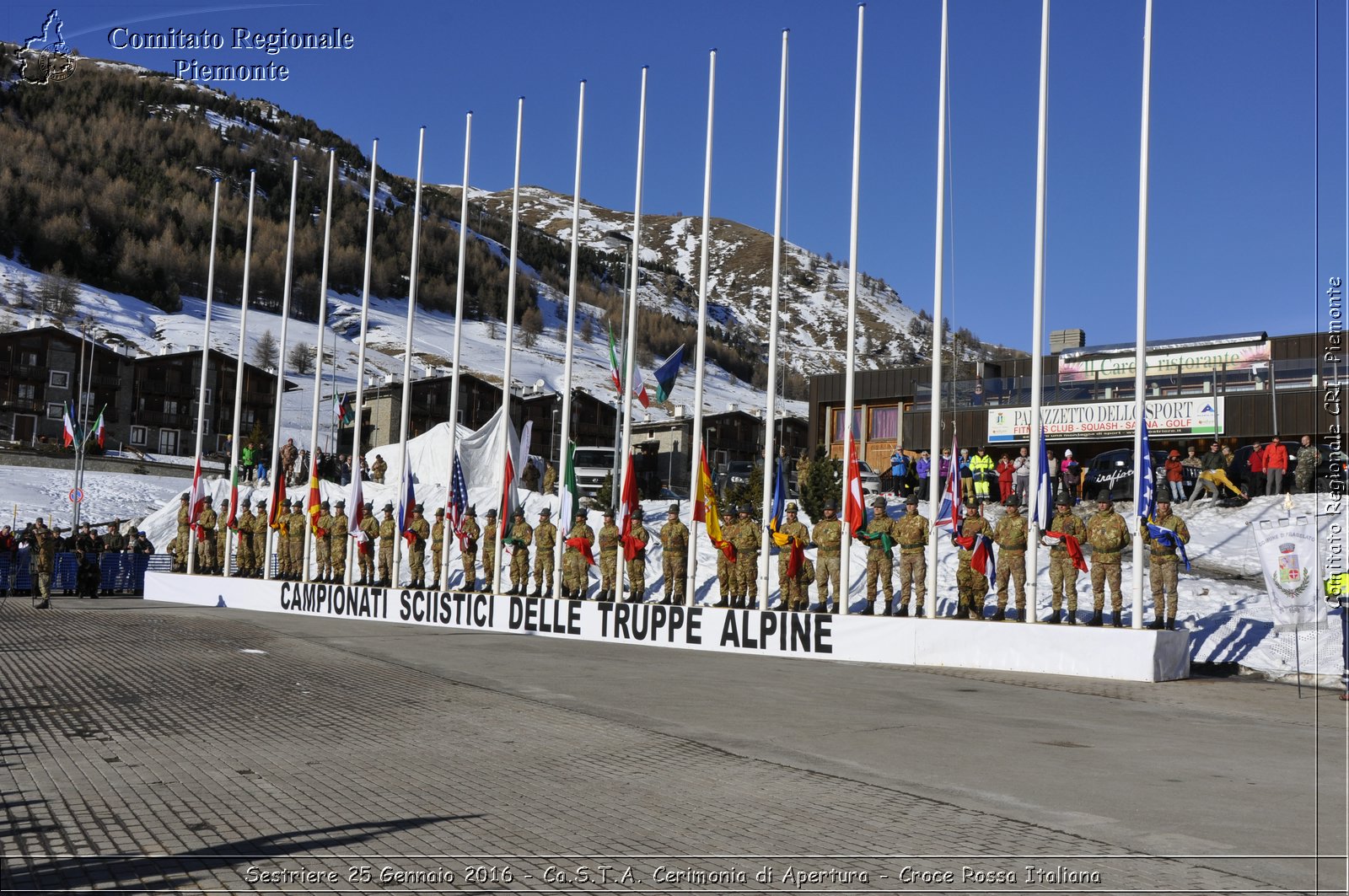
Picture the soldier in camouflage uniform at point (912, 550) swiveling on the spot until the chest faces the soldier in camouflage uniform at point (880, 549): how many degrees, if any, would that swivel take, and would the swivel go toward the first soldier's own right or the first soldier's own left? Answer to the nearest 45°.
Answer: approximately 135° to the first soldier's own right

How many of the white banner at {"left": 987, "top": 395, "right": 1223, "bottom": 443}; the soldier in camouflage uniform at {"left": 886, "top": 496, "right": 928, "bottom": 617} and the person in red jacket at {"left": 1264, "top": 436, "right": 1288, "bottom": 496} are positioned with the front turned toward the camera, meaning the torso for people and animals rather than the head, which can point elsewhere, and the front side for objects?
3

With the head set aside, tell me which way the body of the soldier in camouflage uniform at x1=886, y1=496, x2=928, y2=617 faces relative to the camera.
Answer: toward the camera

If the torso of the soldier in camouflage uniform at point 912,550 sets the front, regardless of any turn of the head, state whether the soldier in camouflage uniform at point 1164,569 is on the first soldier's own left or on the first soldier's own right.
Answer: on the first soldier's own left

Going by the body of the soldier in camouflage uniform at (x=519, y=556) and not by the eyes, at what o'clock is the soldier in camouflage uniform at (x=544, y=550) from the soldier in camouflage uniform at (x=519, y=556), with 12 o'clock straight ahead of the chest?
the soldier in camouflage uniform at (x=544, y=550) is roughly at 9 o'clock from the soldier in camouflage uniform at (x=519, y=556).

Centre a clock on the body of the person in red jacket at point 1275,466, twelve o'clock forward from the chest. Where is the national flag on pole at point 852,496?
The national flag on pole is roughly at 1 o'clock from the person in red jacket.

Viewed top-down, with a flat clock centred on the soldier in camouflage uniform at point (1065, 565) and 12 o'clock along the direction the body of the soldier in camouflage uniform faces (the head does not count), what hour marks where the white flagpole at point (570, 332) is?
The white flagpole is roughly at 2 o'clock from the soldier in camouflage uniform.

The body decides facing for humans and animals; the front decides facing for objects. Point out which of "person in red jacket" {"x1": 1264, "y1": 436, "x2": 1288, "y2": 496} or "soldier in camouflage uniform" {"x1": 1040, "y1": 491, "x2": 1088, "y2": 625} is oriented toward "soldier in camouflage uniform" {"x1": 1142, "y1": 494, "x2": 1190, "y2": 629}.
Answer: the person in red jacket

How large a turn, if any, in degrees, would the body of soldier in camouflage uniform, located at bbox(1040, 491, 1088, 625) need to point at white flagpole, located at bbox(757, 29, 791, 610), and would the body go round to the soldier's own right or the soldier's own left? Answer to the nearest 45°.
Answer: approximately 45° to the soldier's own right

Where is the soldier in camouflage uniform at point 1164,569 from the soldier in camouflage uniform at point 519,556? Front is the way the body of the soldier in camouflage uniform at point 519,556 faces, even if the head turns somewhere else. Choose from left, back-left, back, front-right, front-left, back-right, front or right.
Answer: left

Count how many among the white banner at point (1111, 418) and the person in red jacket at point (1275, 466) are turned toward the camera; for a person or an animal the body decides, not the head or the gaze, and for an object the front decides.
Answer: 2

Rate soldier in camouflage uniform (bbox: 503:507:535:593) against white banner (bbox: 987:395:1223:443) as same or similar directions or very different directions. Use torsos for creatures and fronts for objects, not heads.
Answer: same or similar directions

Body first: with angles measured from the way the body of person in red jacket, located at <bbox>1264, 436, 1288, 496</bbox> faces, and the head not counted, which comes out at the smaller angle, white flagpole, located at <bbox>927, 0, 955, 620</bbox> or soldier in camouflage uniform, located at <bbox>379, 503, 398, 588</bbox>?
the white flagpole

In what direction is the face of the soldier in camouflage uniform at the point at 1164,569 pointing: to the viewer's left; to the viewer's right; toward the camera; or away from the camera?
toward the camera

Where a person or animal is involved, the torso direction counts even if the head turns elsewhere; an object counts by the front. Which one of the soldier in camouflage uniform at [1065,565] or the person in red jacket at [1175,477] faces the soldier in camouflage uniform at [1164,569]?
the person in red jacket

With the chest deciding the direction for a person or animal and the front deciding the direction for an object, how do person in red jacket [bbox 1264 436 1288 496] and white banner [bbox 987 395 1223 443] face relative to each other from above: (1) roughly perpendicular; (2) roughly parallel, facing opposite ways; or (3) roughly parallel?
roughly parallel

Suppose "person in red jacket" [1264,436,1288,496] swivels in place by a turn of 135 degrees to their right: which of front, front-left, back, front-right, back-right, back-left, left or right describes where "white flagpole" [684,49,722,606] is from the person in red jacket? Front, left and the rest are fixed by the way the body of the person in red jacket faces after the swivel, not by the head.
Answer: left

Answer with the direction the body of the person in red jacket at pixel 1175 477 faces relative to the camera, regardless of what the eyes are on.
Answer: toward the camera

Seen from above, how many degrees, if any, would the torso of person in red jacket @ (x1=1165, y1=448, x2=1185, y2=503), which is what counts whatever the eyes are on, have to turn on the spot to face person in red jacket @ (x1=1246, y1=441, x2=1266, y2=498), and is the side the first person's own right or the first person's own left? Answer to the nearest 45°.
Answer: approximately 90° to the first person's own left

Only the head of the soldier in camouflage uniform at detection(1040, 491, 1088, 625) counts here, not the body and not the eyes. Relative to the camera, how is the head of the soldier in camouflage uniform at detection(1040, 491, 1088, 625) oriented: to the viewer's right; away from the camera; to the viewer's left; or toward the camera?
toward the camera

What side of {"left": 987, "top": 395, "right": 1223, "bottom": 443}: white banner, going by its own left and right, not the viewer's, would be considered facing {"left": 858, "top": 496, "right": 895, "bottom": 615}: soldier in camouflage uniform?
front

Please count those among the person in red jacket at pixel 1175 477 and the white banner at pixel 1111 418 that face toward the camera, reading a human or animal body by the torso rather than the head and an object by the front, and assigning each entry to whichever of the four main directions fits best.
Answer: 2
